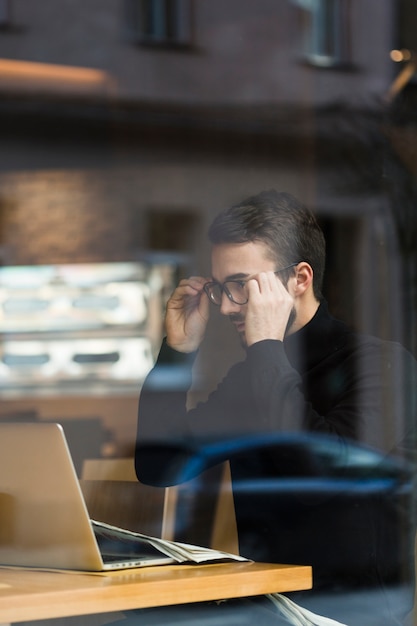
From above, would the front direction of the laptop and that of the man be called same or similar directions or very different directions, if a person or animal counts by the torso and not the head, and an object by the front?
very different directions

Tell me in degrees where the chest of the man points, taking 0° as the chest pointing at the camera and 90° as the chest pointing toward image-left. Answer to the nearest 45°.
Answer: approximately 45°

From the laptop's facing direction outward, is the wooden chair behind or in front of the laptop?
in front

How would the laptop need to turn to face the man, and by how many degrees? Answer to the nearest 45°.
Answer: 0° — it already faces them

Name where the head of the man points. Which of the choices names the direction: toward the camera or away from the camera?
toward the camera

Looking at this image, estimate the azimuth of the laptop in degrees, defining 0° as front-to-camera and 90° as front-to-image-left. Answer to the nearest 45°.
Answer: approximately 225°

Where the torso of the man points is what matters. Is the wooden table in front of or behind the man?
in front
